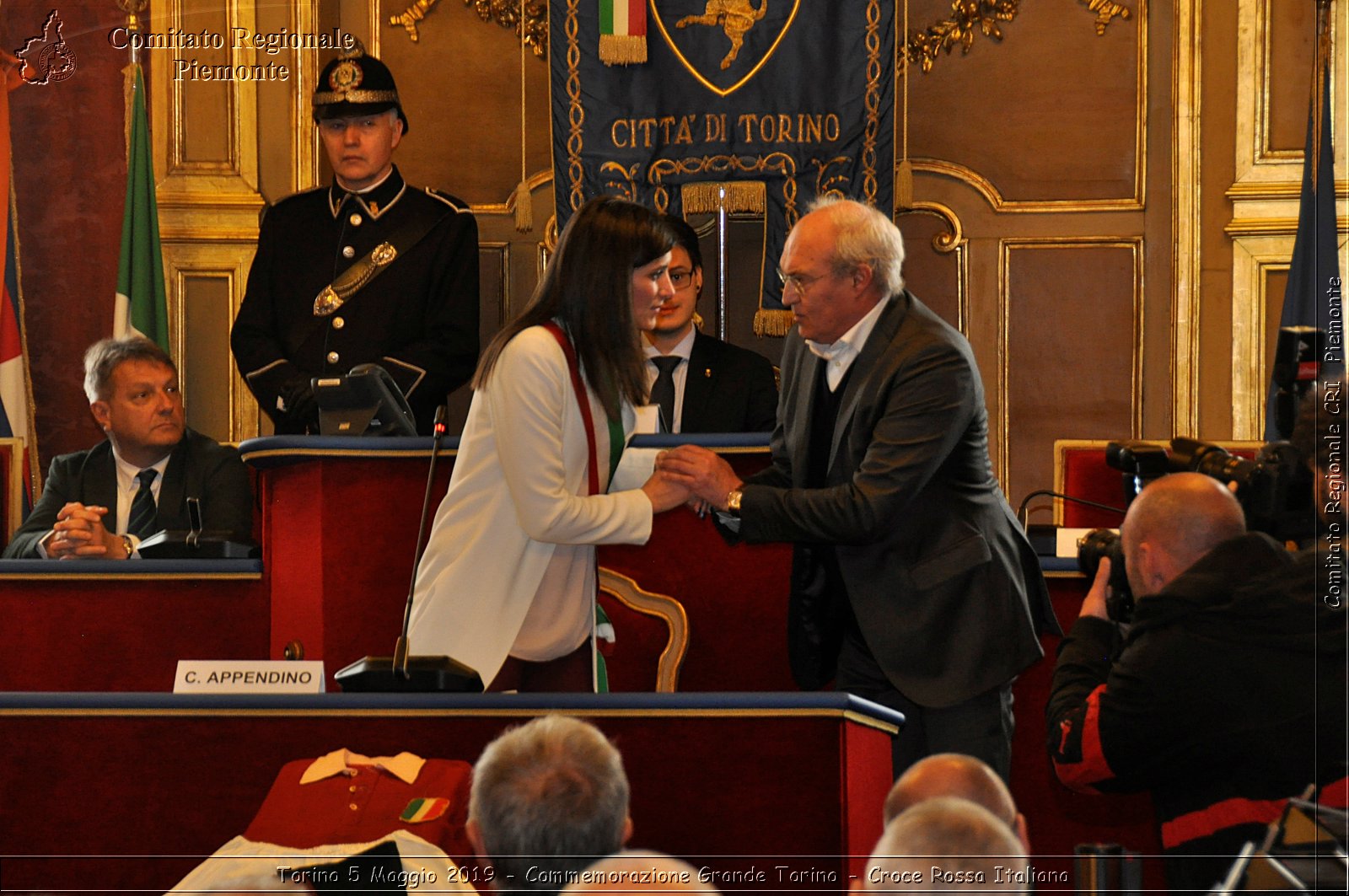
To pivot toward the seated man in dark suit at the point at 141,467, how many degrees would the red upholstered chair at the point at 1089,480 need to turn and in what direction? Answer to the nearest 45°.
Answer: approximately 90° to its right

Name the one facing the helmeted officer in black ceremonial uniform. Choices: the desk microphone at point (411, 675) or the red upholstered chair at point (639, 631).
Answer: the desk microphone

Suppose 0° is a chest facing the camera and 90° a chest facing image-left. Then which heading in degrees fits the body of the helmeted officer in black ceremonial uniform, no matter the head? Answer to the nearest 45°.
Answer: approximately 0°

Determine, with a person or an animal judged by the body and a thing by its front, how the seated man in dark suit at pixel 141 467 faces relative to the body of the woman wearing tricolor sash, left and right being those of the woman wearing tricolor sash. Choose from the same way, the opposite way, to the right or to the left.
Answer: to the right

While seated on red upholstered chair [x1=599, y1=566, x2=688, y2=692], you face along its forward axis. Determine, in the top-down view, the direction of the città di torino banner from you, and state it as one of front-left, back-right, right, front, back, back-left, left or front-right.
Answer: back

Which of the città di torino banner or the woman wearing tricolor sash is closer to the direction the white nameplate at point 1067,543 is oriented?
the woman wearing tricolor sash

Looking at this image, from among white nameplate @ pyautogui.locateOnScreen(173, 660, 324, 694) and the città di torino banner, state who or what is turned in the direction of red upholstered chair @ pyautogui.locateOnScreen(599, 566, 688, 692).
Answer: the città di torino banner

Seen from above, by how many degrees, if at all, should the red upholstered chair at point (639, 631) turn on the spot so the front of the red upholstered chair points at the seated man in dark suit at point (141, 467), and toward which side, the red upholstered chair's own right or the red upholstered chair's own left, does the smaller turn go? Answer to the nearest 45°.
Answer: approximately 135° to the red upholstered chair's own right

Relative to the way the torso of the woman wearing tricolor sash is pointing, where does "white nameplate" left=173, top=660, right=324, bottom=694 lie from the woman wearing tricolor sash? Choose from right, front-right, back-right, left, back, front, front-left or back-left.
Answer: back

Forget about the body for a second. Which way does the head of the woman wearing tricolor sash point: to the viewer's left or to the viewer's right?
to the viewer's right

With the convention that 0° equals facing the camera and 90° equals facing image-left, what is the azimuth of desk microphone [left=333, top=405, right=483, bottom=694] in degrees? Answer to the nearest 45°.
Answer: approximately 180°
